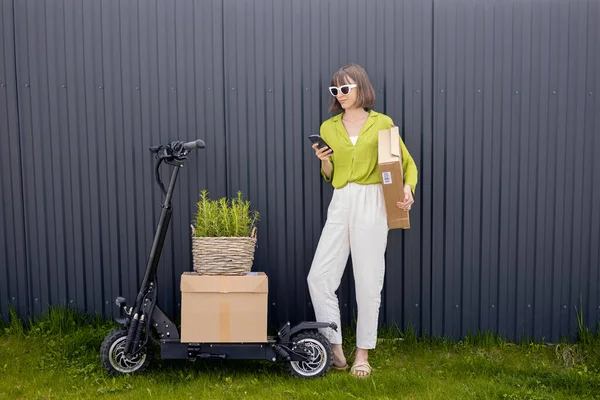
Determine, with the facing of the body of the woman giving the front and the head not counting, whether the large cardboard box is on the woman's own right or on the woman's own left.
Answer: on the woman's own right

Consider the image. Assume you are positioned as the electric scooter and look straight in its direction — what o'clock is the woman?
The woman is roughly at 6 o'clock from the electric scooter.

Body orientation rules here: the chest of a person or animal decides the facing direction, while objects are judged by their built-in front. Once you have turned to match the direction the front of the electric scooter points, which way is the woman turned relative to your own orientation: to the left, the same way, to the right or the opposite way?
to the left

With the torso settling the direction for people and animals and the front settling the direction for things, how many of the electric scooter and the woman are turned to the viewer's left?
1

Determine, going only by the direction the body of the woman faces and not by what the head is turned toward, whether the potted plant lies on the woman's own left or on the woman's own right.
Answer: on the woman's own right

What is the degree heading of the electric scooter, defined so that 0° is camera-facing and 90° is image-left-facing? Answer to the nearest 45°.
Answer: approximately 90°

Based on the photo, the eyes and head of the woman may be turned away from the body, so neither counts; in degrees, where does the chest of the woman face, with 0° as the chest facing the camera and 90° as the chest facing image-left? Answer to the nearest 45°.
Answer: approximately 0°
